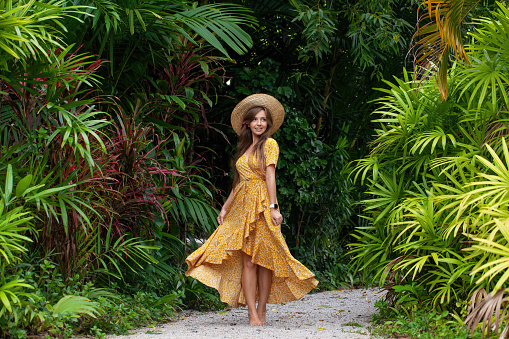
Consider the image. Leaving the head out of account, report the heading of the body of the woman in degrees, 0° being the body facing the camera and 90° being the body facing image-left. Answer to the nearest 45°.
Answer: approximately 45°

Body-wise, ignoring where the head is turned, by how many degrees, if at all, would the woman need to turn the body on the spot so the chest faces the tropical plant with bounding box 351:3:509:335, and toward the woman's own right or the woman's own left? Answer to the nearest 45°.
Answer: approximately 135° to the woman's own left
